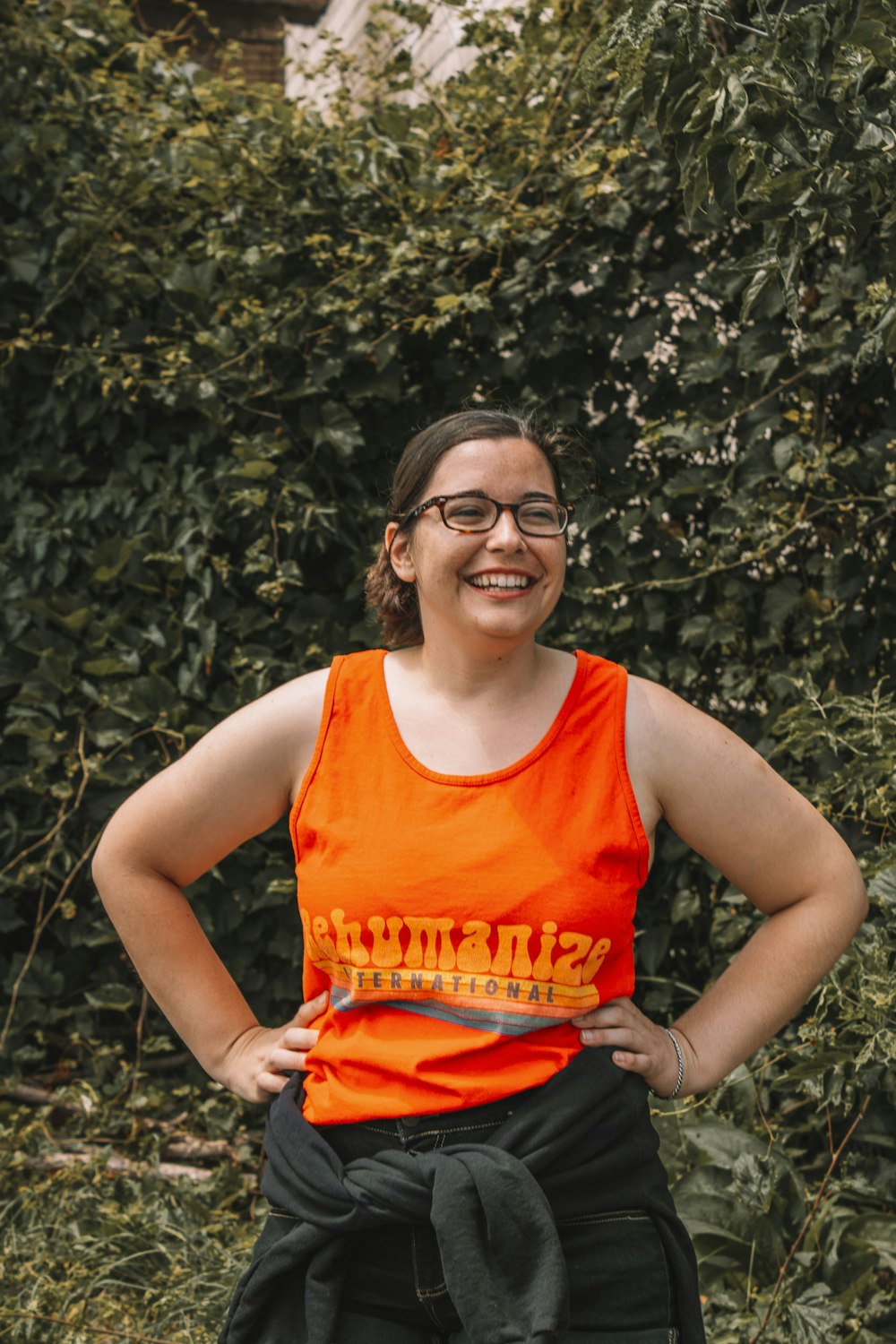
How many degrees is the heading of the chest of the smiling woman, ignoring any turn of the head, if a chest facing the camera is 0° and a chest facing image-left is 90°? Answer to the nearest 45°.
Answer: approximately 0°

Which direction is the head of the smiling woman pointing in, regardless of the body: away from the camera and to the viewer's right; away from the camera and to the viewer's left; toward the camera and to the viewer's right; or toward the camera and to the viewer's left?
toward the camera and to the viewer's right
